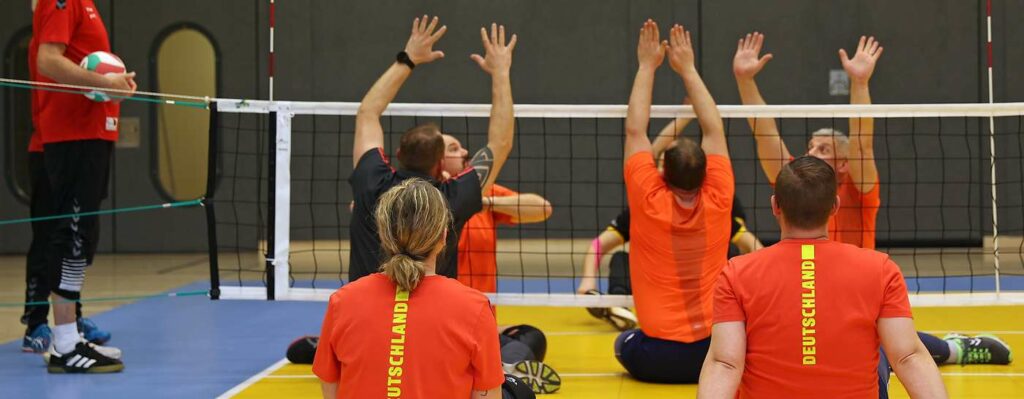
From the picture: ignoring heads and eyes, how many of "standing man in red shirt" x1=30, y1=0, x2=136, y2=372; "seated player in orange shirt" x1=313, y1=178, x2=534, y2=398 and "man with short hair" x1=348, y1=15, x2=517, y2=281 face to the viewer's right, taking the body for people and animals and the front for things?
1

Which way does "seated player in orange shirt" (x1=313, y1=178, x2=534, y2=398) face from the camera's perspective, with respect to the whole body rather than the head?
away from the camera

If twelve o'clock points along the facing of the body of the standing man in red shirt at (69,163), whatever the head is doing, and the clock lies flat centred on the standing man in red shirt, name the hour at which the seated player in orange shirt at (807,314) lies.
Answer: The seated player in orange shirt is roughly at 2 o'clock from the standing man in red shirt.

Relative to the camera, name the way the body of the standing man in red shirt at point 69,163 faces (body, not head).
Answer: to the viewer's right

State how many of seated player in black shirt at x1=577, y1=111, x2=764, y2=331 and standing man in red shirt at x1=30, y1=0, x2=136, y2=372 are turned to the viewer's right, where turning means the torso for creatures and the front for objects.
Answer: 1

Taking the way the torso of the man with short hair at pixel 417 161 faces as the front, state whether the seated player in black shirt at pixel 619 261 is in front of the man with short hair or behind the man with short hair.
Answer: in front

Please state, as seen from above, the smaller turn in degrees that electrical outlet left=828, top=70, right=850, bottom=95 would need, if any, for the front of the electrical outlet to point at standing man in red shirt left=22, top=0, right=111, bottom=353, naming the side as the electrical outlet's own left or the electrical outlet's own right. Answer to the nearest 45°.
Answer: approximately 45° to the electrical outlet's own right

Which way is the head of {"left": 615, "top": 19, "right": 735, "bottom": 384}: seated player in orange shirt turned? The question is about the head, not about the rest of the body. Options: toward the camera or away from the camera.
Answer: away from the camera

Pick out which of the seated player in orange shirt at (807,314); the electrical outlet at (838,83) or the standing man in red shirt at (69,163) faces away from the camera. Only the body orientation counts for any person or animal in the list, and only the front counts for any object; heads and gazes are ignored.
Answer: the seated player in orange shirt
